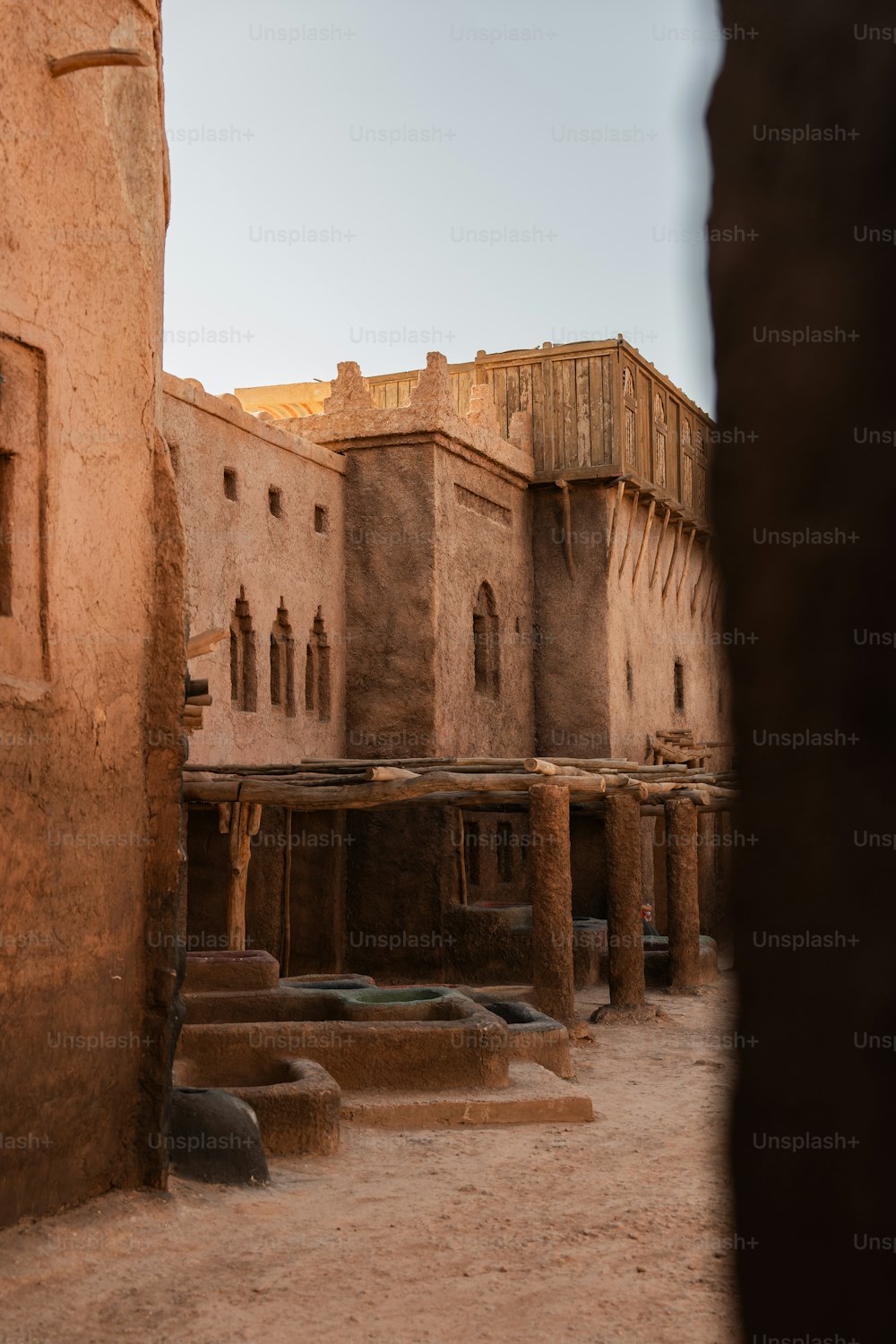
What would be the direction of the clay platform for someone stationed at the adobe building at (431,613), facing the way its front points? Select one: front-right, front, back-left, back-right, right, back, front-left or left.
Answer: front-right

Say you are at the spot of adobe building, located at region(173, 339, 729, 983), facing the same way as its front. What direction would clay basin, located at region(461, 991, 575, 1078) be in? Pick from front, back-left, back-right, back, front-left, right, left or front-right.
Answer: front-right

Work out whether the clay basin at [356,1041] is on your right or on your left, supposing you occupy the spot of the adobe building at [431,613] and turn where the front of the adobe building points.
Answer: on your right

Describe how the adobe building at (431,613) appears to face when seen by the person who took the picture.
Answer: facing the viewer and to the right of the viewer

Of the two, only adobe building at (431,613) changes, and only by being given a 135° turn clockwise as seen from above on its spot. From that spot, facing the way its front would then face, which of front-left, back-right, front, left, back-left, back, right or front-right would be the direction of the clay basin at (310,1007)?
left

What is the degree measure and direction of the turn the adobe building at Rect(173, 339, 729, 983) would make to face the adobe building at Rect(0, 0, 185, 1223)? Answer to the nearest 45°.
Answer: approximately 45° to its right

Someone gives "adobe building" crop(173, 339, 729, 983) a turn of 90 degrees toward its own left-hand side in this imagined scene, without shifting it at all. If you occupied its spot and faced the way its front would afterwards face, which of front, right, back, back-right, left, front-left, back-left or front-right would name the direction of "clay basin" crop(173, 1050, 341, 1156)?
back-right
